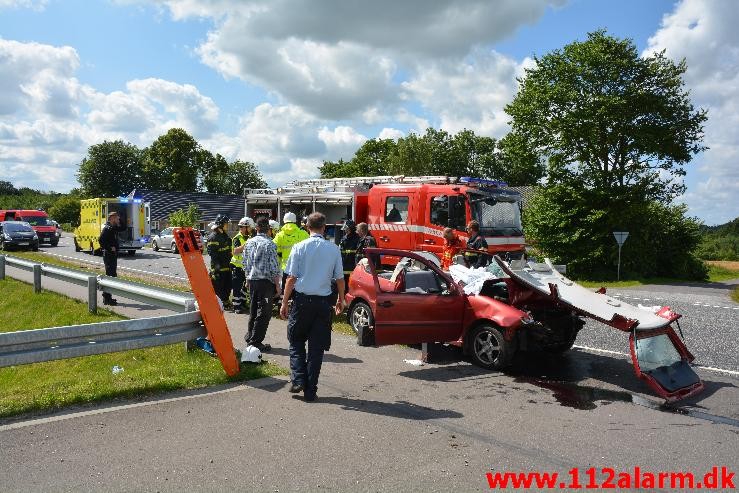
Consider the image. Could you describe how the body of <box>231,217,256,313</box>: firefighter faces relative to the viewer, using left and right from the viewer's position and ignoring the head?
facing to the right of the viewer

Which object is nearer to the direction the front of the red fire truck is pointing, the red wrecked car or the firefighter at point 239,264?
the red wrecked car

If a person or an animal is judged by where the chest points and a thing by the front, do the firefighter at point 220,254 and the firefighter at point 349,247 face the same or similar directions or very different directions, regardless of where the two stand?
very different directions

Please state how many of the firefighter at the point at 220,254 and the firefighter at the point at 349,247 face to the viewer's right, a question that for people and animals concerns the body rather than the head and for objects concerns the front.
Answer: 1

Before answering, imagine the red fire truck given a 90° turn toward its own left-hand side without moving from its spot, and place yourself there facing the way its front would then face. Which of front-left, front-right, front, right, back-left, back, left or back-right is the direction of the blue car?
left

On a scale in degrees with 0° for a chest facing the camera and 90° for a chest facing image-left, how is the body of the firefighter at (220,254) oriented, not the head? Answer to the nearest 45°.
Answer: approximately 270°

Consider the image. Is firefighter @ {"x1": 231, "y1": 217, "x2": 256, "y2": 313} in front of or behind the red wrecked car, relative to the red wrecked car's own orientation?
behind
